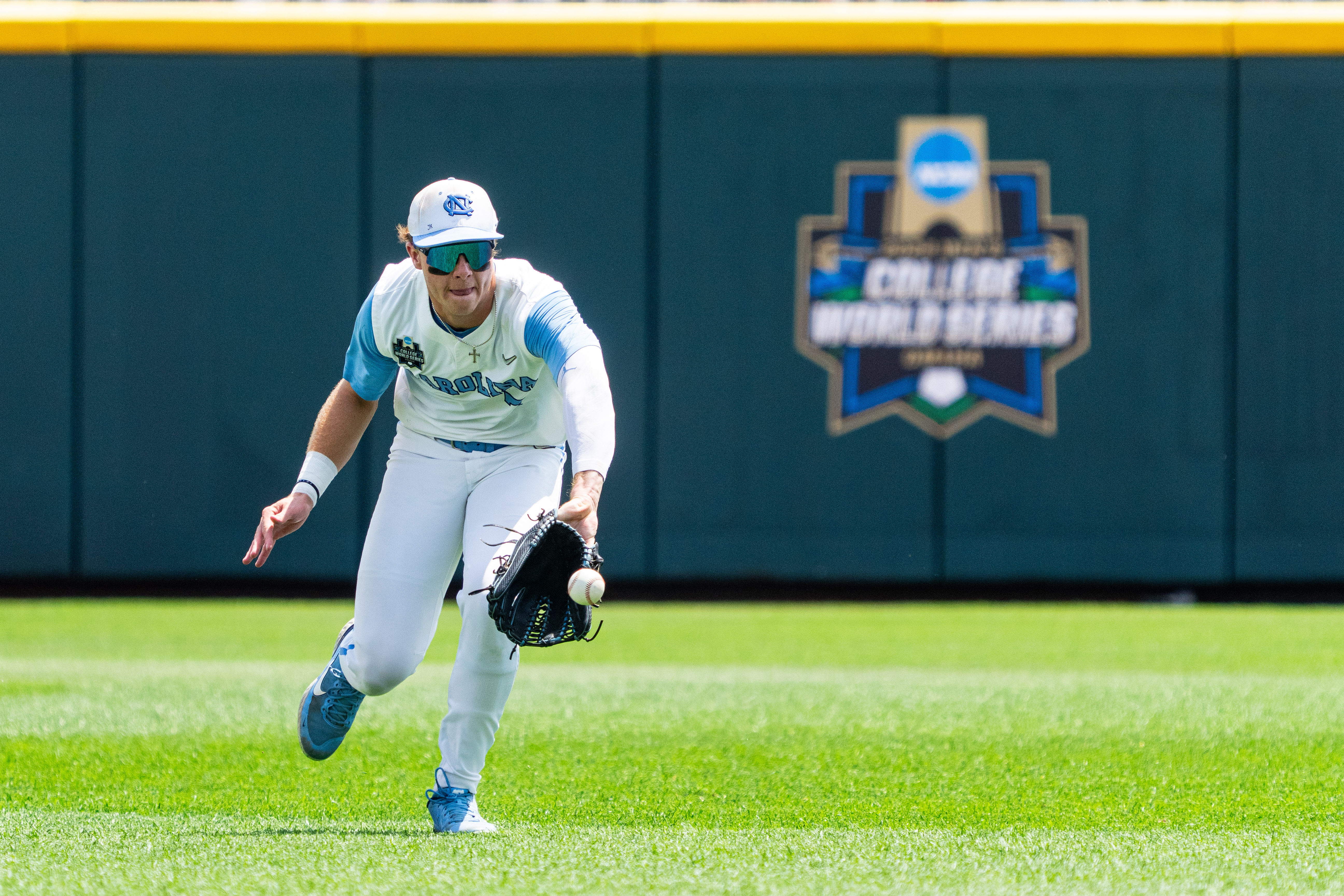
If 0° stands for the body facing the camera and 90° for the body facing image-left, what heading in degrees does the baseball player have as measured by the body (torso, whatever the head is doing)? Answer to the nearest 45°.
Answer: approximately 0°
